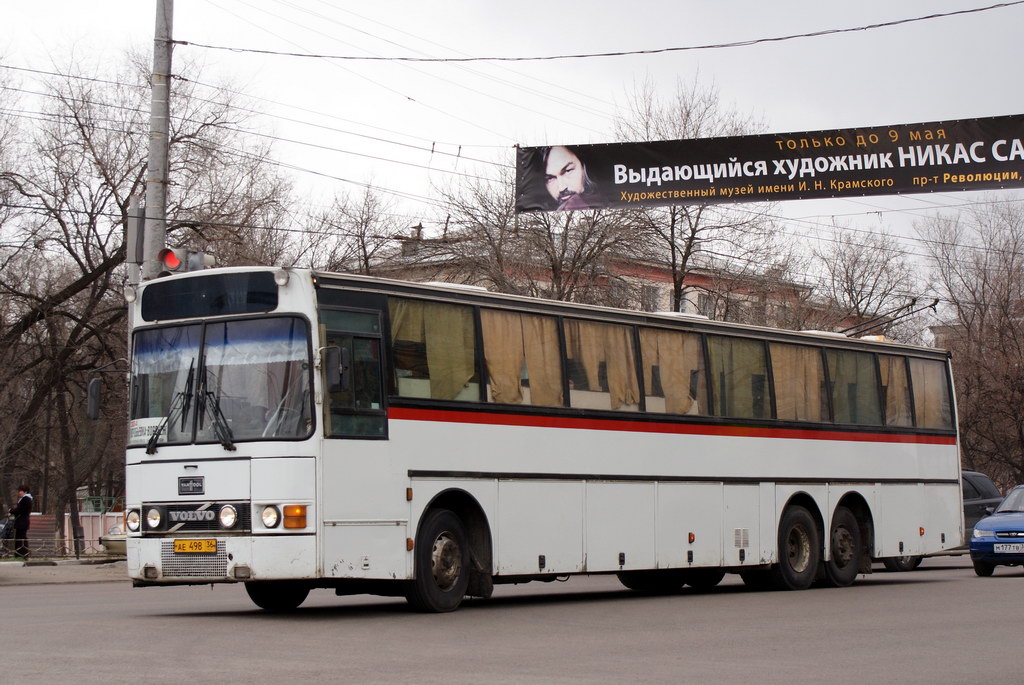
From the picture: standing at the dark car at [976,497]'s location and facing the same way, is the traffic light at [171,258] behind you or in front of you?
in front

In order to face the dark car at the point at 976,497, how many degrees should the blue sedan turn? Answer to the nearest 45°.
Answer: approximately 135° to its right

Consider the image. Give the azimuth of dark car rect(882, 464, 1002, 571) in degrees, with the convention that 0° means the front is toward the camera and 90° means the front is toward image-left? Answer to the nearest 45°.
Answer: approximately 45°

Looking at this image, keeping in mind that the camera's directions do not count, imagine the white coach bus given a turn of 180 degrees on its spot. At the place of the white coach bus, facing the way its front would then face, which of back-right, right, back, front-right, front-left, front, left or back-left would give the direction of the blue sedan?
front

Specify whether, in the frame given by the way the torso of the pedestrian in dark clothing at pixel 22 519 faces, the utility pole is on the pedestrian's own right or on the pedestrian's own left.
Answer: on the pedestrian's own left

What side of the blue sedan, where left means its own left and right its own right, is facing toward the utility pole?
front

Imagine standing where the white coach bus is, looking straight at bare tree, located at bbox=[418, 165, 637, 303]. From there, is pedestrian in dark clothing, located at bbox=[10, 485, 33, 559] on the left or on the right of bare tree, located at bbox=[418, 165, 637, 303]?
left

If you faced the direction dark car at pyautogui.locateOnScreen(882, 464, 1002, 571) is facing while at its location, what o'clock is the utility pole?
The utility pole is roughly at 12 o'clock from the dark car.

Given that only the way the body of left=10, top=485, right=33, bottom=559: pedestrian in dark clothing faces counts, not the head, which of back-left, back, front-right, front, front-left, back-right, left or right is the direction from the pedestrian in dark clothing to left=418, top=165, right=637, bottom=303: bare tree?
back

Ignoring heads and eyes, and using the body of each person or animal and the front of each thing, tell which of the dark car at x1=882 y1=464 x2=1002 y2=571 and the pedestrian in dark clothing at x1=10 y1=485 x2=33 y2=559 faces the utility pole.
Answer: the dark car

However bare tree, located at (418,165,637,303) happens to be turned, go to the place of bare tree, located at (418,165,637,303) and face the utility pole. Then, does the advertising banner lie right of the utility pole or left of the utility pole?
left
